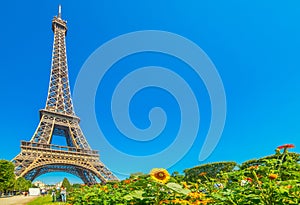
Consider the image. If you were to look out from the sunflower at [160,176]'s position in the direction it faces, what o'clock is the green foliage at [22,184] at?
The green foliage is roughly at 5 o'clock from the sunflower.

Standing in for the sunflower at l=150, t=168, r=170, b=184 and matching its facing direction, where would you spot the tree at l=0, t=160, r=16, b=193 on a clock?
The tree is roughly at 5 o'clock from the sunflower.

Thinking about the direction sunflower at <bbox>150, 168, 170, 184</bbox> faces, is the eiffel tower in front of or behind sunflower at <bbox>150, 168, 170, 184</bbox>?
behind

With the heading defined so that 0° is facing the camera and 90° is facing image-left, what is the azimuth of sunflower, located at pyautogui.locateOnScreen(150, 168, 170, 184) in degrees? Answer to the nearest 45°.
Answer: approximately 0°
